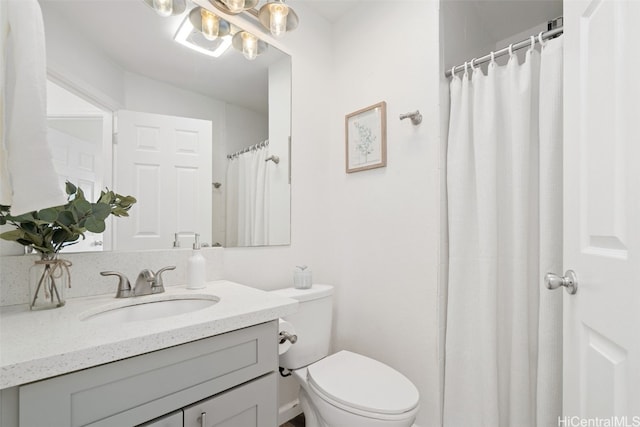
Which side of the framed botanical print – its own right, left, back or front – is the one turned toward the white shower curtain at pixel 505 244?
left

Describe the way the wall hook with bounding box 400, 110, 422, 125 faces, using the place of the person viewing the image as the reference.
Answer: facing the viewer and to the left of the viewer

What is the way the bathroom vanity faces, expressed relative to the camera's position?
facing the viewer and to the right of the viewer

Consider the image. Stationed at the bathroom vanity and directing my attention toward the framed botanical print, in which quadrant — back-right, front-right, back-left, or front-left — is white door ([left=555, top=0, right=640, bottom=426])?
front-right

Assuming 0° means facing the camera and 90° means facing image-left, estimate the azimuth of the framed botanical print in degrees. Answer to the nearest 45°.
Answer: approximately 45°
